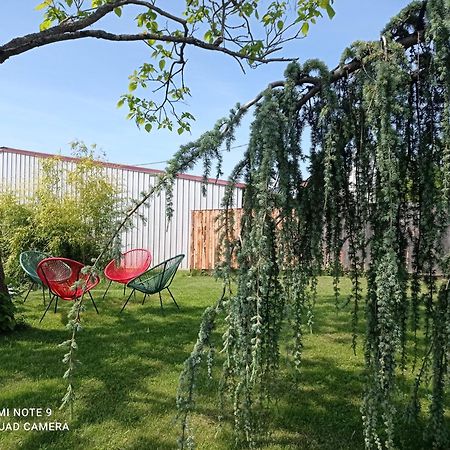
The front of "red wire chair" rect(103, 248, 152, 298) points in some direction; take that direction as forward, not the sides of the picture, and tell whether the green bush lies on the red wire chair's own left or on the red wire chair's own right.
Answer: on the red wire chair's own right

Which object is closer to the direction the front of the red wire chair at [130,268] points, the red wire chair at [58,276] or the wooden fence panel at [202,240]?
the red wire chair

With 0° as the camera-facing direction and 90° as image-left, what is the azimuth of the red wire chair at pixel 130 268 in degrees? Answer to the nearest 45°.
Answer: approximately 45°
